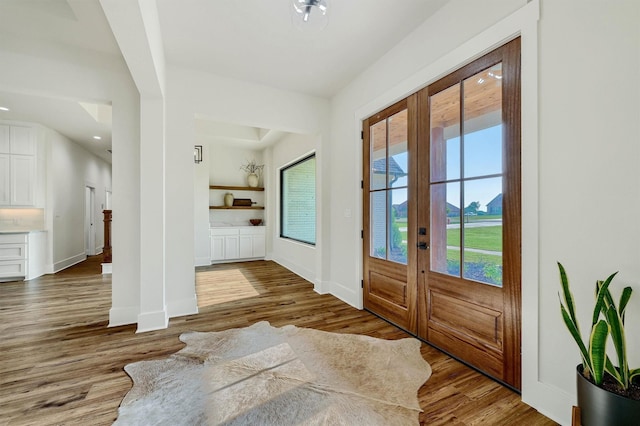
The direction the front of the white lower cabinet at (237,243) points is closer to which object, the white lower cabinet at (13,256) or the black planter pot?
the black planter pot

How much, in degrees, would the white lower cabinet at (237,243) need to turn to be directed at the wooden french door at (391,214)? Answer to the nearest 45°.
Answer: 0° — it already faces it

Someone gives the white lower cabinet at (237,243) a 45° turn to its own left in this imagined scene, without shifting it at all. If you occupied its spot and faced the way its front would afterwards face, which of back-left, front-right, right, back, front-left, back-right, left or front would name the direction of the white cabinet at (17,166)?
back-right

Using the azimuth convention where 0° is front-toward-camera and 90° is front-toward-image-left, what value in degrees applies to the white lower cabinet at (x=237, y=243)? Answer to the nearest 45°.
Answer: approximately 0°

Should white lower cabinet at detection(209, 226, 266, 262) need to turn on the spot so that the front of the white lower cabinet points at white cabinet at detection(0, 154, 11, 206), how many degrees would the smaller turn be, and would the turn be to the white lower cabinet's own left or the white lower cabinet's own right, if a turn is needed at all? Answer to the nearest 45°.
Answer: approximately 90° to the white lower cabinet's own right

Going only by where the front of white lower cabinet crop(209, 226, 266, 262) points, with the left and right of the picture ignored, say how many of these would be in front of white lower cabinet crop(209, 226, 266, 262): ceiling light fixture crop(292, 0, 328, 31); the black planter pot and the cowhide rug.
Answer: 3

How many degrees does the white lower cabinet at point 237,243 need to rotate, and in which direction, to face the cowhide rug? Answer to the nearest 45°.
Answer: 0° — it already faces it

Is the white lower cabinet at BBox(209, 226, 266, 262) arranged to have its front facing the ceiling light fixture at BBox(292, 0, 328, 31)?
yes

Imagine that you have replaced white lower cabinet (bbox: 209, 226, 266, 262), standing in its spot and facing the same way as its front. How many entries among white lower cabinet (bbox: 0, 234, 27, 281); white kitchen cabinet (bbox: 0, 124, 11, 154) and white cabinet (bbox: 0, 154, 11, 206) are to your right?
3
